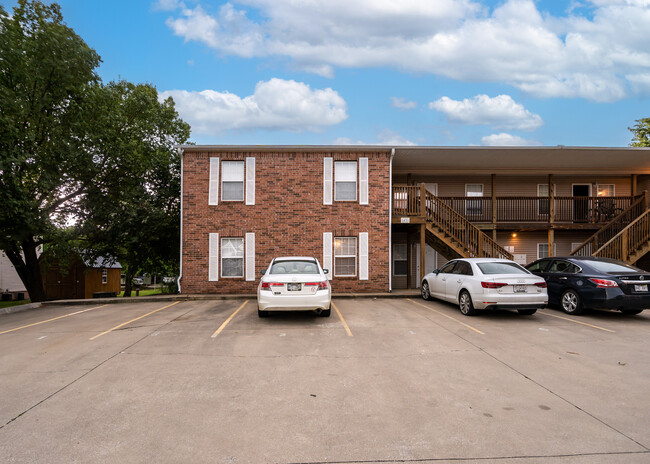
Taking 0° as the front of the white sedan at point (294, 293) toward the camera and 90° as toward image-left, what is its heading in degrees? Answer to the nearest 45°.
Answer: approximately 180°

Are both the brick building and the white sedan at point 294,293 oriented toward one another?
yes

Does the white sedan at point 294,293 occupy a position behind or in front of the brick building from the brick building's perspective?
in front

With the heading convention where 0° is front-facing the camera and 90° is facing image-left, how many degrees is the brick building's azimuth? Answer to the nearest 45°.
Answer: approximately 0°

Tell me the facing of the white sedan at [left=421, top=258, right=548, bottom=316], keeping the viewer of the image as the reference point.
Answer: facing away from the viewer and to the left of the viewer

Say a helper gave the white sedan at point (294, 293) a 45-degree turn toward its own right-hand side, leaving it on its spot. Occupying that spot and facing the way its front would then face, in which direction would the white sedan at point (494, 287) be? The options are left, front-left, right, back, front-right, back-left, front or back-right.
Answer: front-right

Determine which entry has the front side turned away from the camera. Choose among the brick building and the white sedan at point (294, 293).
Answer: the white sedan

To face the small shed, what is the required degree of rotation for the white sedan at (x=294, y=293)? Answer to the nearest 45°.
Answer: approximately 45° to its left

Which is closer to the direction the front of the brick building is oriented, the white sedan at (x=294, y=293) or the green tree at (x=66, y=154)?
the white sedan

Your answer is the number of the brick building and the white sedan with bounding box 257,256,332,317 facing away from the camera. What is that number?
1

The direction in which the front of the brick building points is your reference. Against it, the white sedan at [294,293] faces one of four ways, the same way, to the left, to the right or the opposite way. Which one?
the opposite way

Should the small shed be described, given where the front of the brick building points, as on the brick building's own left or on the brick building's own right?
on the brick building's own right
